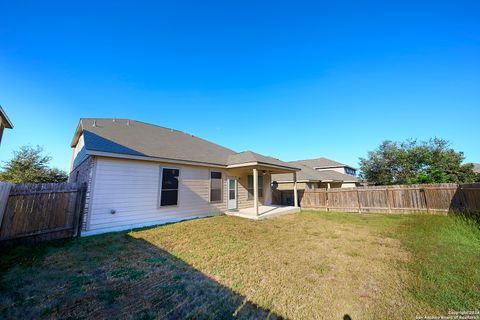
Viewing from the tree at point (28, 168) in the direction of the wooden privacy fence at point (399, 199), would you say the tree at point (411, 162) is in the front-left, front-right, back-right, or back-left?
front-left

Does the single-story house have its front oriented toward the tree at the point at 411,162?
no

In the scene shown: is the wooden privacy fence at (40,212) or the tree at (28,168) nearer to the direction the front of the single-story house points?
the tree

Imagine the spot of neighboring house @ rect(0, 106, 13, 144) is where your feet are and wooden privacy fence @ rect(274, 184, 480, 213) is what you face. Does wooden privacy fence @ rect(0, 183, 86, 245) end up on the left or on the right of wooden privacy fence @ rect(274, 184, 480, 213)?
right

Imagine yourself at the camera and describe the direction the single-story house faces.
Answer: facing away from the viewer and to the left of the viewer

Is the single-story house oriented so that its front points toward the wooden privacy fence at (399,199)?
no

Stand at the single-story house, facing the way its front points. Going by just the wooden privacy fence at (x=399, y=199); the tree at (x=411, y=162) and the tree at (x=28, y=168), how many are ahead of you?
1

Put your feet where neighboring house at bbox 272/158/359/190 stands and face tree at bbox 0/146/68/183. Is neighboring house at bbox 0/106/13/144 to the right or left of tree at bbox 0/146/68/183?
left

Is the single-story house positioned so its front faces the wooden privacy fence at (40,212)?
no

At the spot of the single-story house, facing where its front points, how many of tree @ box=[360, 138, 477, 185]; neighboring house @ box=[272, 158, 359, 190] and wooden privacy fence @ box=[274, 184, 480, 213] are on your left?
0

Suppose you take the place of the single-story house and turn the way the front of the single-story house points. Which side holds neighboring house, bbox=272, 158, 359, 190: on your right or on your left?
on your right
